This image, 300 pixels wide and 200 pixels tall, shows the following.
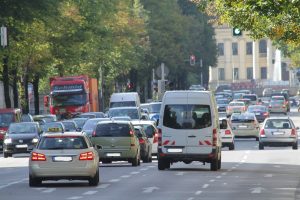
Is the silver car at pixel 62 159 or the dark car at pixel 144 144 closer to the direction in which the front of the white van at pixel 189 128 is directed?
the dark car

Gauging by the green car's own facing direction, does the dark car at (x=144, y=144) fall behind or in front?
in front

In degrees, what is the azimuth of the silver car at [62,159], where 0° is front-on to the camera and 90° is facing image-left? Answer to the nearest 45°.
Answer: approximately 180°

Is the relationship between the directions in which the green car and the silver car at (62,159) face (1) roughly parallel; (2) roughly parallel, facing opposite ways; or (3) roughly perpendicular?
roughly parallel

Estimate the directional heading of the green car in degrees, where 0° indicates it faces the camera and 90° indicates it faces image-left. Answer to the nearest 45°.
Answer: approximately 180°

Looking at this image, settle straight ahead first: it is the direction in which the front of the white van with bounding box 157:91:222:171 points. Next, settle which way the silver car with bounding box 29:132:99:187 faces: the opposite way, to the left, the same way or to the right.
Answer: the same way

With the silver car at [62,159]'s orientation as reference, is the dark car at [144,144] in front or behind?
in front

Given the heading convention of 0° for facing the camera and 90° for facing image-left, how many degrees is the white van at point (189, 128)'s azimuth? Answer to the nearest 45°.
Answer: approximately 180°

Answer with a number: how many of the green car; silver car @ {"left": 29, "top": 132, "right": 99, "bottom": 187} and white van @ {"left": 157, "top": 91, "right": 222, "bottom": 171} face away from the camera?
3

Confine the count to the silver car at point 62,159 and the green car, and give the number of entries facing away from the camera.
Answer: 2

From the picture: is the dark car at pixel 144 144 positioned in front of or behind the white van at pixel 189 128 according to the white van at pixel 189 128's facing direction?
in front
